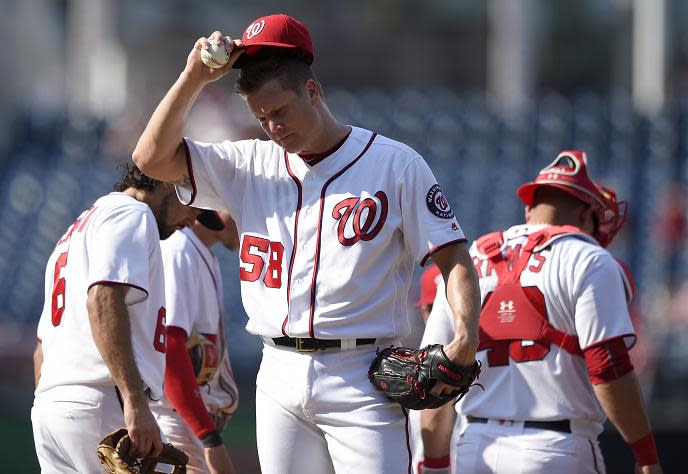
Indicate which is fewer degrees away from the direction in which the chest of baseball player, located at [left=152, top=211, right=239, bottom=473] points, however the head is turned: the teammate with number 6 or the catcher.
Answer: the catcher

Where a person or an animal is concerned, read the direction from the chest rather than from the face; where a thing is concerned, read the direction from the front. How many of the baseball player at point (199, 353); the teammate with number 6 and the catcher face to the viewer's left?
0

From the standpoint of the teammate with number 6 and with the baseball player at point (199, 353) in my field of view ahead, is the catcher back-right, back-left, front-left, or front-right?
front-right

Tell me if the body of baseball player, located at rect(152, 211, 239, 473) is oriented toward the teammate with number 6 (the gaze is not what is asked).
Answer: no

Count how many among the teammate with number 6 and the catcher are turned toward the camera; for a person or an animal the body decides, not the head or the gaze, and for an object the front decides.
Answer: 0

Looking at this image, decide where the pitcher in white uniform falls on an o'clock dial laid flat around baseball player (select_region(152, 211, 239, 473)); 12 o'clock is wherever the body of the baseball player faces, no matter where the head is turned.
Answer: The pitcher in white uniform is roughly at 1 o'clock from the baseball player.

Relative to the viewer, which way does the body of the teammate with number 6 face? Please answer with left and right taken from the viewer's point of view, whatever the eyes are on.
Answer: facing to the right of the viewer

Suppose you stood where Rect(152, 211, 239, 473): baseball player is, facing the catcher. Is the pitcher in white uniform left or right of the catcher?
right

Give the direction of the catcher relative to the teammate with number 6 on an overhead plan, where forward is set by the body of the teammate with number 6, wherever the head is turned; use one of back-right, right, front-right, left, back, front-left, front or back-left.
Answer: front

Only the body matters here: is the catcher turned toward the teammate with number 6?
no

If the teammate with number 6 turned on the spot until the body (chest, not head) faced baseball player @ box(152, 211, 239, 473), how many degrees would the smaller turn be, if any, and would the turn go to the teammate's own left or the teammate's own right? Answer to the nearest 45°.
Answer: approximately 45° to the teammate's own left
